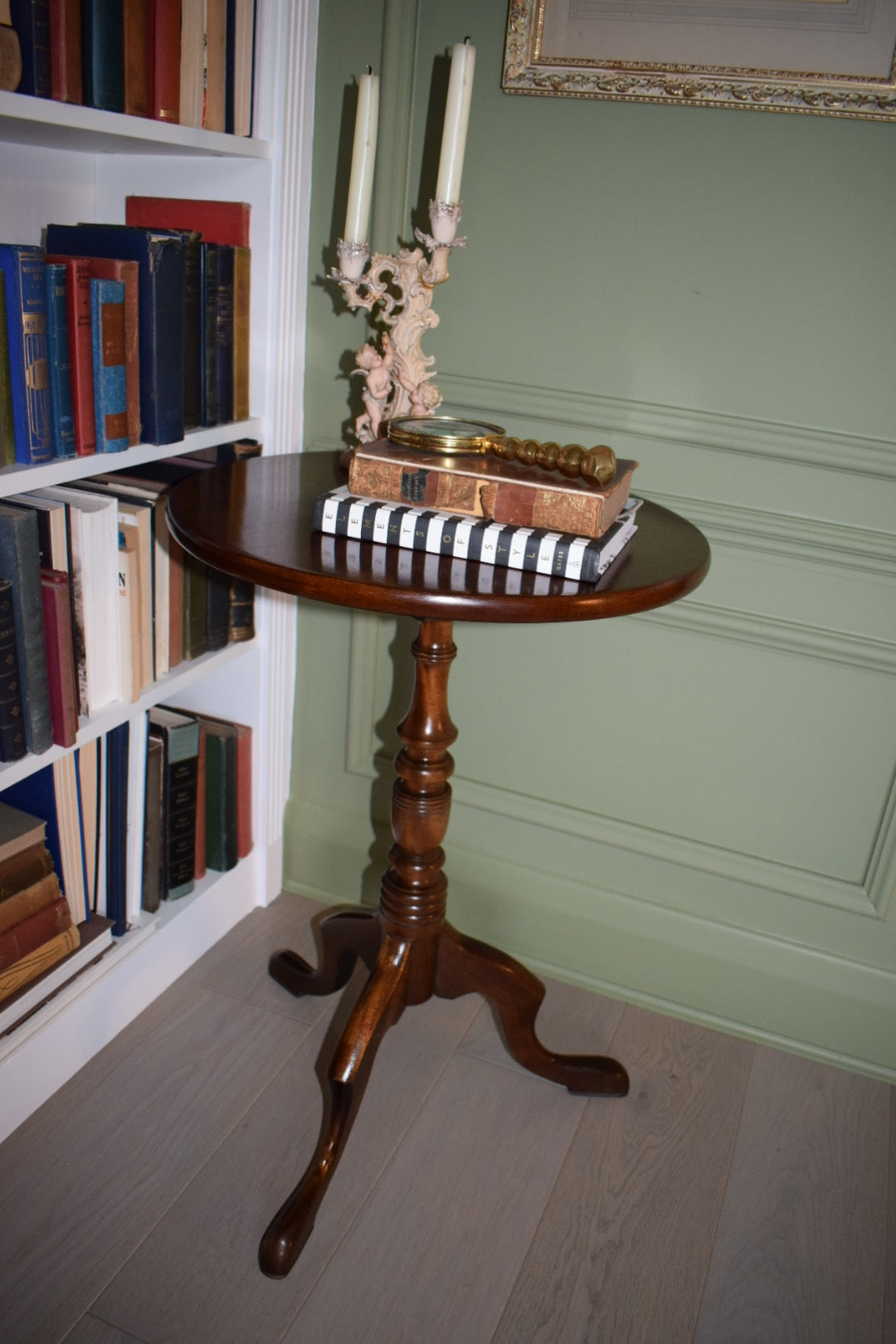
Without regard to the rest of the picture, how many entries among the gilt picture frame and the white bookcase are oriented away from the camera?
0

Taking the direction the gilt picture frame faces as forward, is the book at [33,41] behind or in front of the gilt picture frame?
in front

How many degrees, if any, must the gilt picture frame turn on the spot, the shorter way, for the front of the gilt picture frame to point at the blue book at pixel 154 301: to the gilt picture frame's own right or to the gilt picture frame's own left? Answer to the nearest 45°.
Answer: approximately 45° to the gilt picture frame's own right

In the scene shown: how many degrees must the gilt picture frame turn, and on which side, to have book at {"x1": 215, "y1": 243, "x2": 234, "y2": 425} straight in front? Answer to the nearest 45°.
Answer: approximately 45° to its right

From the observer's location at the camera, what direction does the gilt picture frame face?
facing the viewer and to the left of the viewer

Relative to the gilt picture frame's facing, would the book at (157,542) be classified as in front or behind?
in front

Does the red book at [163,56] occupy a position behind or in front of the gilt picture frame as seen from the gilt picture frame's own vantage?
in front

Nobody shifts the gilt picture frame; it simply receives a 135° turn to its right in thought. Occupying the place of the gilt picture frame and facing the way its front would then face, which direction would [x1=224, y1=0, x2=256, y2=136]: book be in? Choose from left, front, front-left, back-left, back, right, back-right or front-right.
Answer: left

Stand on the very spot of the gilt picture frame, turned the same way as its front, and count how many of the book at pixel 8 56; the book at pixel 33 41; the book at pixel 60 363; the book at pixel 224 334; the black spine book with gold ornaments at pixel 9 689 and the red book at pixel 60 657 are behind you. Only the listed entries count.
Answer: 0

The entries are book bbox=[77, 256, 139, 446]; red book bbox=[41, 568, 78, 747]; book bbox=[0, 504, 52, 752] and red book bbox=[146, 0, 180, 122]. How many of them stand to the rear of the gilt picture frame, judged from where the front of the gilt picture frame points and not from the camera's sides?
0
